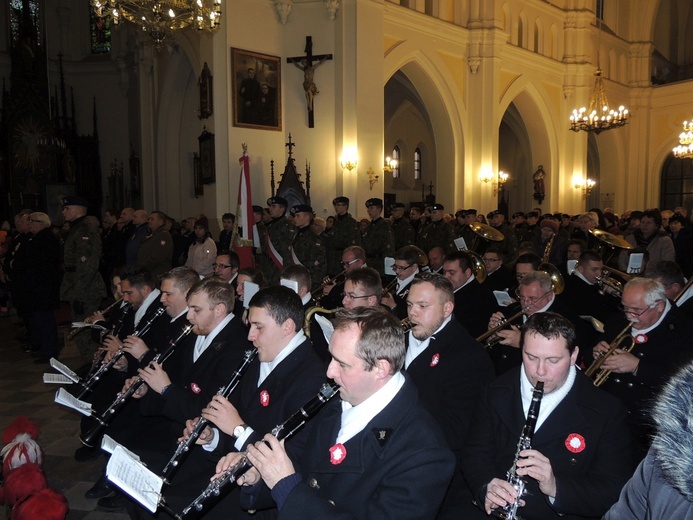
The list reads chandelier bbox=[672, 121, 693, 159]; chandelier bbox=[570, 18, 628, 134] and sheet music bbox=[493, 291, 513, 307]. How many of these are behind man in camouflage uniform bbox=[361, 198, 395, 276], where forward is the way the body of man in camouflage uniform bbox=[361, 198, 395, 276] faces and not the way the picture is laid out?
2

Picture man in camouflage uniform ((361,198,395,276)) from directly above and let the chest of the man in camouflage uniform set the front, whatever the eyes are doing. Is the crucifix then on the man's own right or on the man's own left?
on the man's own right

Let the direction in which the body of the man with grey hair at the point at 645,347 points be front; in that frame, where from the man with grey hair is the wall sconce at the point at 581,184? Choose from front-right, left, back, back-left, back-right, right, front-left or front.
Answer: back-right

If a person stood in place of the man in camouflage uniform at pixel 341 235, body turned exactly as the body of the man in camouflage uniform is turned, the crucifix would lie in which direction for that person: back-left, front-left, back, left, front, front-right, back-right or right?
back-right

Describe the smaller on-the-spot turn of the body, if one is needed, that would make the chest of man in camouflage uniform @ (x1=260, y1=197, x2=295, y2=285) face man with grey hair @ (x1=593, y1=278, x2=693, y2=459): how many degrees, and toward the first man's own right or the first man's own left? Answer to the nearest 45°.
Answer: approximately 90° to the first man's own left

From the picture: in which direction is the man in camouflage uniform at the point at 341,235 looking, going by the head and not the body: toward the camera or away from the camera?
toward the camera

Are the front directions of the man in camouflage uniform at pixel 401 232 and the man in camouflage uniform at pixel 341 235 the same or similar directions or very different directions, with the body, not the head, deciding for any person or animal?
same or similar directions

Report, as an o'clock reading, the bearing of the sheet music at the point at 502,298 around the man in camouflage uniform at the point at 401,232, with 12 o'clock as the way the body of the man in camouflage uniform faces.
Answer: The sheet music is roughly at 10 o'clock from the man in camouflage uniform.

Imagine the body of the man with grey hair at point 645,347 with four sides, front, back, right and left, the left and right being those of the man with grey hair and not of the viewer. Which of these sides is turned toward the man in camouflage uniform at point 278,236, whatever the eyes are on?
right

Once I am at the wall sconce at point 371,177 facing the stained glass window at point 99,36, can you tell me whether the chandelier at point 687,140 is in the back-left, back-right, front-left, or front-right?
back-right

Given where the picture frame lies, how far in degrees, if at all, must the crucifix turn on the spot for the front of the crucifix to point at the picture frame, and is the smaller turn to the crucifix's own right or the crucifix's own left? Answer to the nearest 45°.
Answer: approximately 45° to the crucifix's own right

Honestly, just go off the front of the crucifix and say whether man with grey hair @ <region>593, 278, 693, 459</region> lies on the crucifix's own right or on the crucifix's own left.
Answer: on the crucifix's own left

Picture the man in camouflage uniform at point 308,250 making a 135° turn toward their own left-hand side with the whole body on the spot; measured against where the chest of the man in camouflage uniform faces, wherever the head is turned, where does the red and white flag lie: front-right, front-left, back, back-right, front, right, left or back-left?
back

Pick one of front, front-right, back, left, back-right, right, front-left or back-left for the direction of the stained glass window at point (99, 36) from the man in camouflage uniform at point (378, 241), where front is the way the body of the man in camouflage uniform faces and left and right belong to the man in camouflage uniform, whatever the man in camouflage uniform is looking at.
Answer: right

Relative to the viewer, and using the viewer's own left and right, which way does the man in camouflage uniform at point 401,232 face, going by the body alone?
facing the viewer and to the left of the viewer
